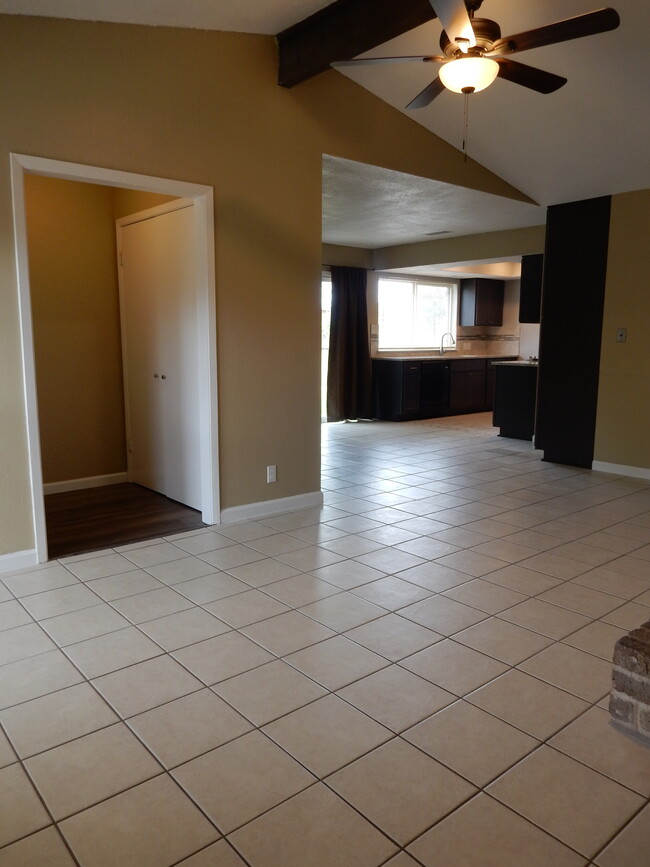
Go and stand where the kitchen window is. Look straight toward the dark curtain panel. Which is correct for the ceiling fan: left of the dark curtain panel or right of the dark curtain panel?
left

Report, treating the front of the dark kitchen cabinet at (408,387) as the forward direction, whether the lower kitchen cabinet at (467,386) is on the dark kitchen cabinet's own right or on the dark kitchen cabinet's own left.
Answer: on the dark kitchen cabinet's own left

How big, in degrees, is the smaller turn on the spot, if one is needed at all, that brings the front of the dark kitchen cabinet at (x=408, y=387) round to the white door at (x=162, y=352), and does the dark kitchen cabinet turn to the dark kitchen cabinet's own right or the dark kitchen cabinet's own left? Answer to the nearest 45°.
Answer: approximately 45° to the dark kitchen cabinet's own right

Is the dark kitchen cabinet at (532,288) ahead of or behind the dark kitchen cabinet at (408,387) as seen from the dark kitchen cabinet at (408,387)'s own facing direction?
ahead

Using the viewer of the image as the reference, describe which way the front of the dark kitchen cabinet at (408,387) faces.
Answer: facing the viewer and to the right of the viewer

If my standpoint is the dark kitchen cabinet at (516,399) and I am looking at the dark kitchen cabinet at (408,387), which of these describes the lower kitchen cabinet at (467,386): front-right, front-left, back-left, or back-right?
front-right

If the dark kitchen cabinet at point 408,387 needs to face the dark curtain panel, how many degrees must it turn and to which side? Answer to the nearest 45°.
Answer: approximately 90° to its right

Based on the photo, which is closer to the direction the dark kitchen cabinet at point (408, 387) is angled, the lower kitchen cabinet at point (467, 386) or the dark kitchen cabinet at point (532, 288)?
the dark kitchen cabinet

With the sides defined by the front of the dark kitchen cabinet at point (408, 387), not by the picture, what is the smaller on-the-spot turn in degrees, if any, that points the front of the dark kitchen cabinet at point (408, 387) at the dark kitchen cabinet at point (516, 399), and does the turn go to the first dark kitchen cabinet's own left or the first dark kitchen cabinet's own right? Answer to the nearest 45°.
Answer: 0° — it already faces it

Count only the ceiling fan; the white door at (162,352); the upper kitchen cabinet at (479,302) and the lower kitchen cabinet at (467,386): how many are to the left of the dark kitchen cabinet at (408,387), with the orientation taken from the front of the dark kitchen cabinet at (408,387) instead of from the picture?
2

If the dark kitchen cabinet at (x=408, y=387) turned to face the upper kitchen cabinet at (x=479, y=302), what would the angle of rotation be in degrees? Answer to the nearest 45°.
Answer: approximately 90° to its left
